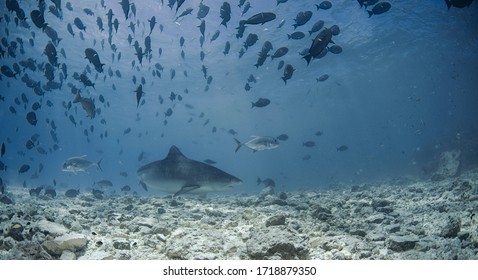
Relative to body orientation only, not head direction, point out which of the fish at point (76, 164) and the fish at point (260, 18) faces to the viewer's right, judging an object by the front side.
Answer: the fish at point (260, 18)

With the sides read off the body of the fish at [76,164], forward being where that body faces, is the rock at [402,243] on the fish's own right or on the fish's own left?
on the fish's own left

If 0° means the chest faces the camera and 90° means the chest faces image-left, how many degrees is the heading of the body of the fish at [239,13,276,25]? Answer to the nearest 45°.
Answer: approximately 270°

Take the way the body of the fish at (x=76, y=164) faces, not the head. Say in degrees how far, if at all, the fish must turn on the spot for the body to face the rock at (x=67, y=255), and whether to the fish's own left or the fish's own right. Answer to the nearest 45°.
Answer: approximately 90° to the fish's own left

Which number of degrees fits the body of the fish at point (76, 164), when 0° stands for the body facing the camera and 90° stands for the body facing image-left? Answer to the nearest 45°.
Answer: approximately 90°

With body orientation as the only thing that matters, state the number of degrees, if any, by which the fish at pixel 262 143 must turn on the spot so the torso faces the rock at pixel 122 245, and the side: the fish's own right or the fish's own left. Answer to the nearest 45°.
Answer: approximately 90° to the fish's own right

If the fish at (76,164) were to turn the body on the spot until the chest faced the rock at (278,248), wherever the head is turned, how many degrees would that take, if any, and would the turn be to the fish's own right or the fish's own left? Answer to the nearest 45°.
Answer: approximately 90° to the fish's own left

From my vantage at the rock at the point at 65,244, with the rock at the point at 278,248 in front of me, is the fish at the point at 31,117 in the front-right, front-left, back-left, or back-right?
back-left

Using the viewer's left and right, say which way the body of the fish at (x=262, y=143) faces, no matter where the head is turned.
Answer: facing to the right of the viewer

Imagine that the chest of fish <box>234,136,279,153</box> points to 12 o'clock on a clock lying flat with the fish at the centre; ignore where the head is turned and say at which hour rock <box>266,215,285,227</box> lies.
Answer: The rock is roughly at 3 o'clock from the fish.

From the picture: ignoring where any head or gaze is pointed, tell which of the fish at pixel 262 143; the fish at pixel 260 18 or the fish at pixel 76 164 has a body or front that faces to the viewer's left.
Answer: the fish at pixel 76 164
